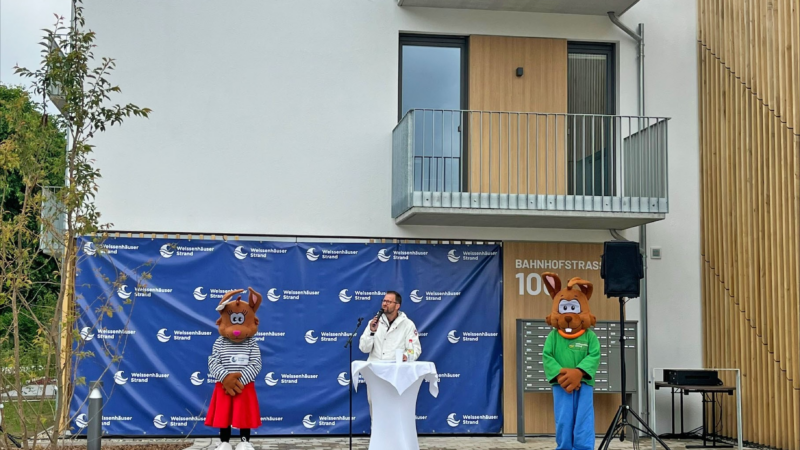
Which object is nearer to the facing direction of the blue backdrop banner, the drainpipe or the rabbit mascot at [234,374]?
the rabbit mascot

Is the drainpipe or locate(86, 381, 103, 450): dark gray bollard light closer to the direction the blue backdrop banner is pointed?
the dark gray bollard light

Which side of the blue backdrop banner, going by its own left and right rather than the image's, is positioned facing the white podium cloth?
front

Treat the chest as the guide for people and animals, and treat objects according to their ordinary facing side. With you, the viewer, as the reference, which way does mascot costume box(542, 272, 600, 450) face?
facing the viewer

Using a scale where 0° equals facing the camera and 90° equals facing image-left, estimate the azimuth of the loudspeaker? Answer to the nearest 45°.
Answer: approximately 0°

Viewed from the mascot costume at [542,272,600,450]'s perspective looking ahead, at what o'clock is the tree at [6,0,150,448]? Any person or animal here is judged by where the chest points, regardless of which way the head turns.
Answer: The tree is roughly at 2 o'clock from the mascot costume.

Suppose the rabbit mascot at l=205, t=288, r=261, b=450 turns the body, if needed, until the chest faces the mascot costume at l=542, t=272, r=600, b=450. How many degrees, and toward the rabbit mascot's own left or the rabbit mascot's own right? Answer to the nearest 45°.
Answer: approximately 90° to the rabbit mascot's own left

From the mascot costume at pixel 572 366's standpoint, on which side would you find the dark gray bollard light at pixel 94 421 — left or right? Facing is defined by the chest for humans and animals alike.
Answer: on its right

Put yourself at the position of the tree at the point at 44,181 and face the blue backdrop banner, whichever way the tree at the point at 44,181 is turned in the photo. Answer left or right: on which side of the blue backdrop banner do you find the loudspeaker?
right

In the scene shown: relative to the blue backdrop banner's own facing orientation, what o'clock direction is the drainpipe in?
The drainpipe is roughly at 9 o'clock from the blue backdrop banner.

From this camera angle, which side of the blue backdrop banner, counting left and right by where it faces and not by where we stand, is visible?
front
